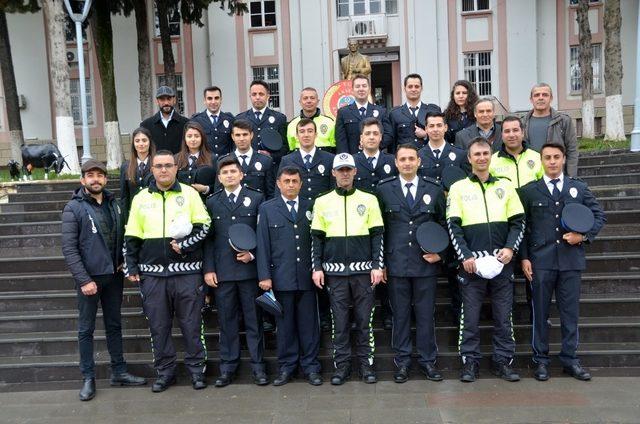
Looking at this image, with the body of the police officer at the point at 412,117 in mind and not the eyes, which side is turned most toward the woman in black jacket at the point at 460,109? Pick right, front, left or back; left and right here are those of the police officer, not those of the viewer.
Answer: left

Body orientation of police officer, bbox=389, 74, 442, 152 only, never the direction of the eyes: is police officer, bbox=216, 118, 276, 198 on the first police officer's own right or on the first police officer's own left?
on the first police officer's own right

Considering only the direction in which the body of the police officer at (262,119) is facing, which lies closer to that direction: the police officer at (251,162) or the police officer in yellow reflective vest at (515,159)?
the police officer
